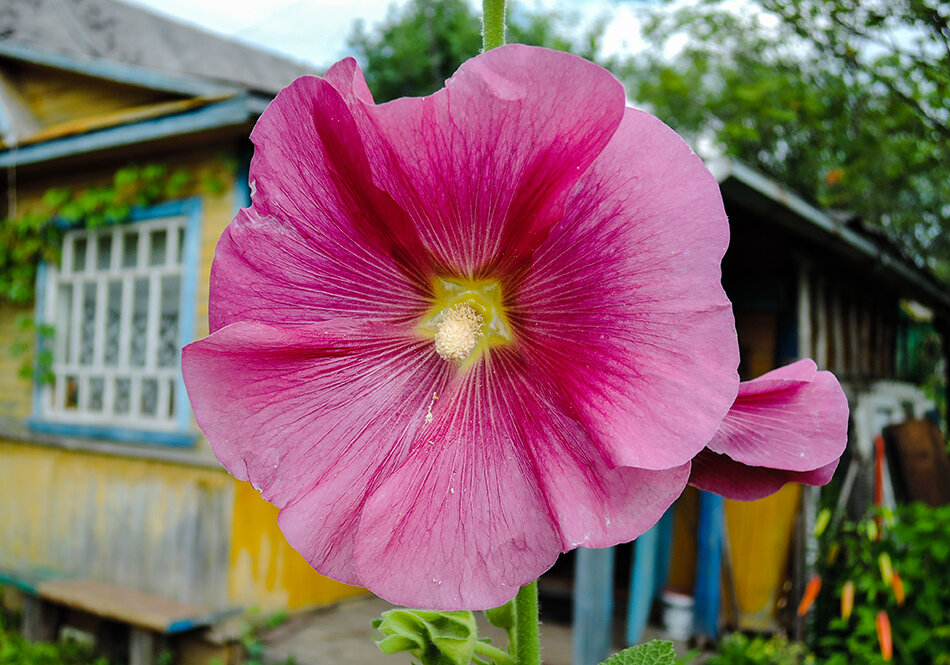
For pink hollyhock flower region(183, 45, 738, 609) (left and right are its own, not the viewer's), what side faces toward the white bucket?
back

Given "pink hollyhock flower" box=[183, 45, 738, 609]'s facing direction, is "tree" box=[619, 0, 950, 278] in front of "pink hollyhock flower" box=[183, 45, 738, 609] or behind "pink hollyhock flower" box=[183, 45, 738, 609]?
behind

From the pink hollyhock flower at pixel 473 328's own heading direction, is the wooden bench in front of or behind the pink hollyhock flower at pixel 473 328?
behind

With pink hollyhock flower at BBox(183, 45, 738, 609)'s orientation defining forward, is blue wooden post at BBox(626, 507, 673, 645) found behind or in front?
behind

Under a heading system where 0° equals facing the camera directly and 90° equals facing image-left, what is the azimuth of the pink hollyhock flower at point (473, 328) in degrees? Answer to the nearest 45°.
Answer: approximately 0°

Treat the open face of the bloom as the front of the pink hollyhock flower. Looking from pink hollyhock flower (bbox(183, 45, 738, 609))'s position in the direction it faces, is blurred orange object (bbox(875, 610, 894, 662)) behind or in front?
behind

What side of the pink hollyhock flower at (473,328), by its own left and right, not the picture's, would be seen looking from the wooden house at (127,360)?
back

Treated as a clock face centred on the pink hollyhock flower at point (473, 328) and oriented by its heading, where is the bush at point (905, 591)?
The bush is roughly at 7 o'clock from the pink hollyhock flower.
